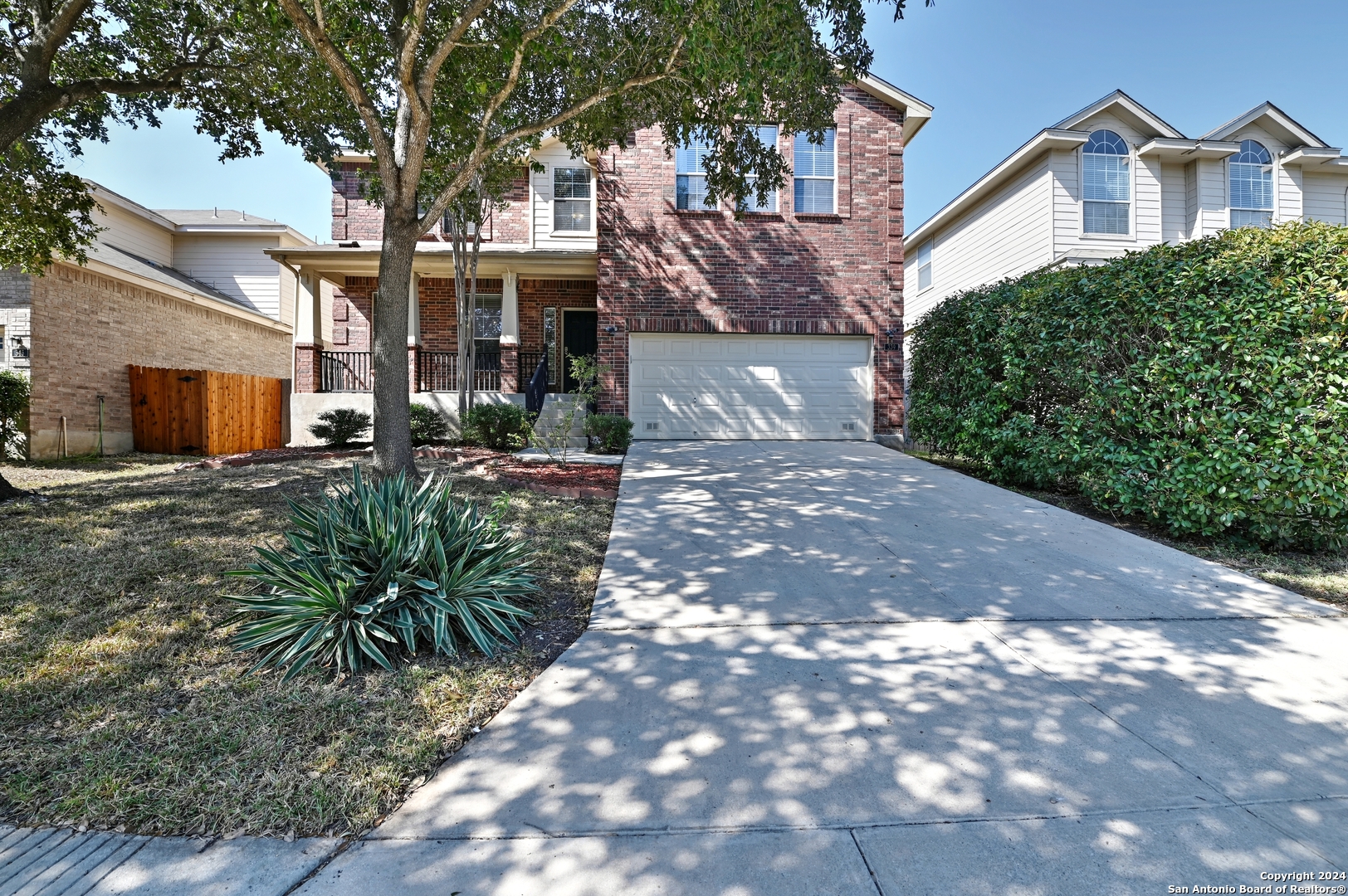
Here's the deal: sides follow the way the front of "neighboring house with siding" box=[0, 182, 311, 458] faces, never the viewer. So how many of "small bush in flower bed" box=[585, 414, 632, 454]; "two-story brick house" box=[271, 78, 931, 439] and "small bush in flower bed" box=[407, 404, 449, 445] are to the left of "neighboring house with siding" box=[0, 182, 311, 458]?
3

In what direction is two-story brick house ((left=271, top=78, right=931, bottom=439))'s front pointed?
toward the camera

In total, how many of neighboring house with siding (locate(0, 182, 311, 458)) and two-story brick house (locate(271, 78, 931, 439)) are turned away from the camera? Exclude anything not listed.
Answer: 0

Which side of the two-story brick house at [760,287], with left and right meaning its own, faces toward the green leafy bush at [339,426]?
right

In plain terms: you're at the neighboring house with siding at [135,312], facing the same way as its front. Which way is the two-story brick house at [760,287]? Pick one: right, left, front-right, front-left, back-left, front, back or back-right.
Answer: left

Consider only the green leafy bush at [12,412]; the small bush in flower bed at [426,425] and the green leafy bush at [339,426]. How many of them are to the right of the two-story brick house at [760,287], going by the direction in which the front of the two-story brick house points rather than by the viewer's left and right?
3

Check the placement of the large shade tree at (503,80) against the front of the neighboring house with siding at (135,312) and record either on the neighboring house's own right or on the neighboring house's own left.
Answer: on the neighboring house's own left

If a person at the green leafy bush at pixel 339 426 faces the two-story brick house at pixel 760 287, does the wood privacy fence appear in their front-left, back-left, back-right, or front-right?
back-left

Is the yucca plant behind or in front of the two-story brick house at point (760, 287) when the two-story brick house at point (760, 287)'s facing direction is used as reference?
in front

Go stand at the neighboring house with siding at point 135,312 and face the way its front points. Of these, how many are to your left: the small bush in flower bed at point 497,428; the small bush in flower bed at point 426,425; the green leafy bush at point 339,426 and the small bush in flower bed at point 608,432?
4

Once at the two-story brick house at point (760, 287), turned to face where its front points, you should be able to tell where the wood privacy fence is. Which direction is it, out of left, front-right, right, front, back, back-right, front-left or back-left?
right

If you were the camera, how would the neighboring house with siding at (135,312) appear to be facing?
facing the viewer and to the left of the viewer

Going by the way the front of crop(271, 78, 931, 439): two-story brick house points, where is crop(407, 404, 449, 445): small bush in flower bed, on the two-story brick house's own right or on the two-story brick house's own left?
on the two-story brick house's own right

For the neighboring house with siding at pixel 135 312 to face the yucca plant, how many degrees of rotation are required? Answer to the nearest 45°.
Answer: approximately 45° to its left
